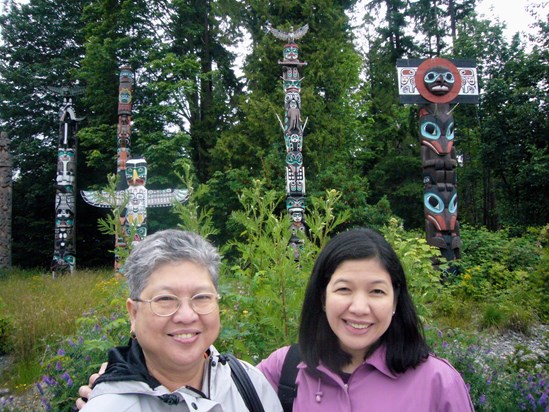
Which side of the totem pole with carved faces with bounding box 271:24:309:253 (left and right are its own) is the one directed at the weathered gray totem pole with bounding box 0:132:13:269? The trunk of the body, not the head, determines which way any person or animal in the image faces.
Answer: right

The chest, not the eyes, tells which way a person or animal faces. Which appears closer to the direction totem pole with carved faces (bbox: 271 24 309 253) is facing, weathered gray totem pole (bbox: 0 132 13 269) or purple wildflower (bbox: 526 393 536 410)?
the purple wildflower

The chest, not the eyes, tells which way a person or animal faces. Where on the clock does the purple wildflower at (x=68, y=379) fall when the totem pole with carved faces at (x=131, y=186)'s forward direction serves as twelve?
The purple wildflower is roughly at 12 o'clock from the totem pole with carved faces.

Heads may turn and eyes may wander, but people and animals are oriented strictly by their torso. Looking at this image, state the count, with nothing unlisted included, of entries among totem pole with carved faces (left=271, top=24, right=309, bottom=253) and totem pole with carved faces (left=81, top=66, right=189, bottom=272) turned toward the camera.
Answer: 2

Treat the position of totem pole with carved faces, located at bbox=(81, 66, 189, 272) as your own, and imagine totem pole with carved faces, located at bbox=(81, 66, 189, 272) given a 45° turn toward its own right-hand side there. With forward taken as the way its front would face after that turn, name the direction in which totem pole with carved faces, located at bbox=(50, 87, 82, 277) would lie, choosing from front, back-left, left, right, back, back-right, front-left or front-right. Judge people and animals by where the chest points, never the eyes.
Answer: right

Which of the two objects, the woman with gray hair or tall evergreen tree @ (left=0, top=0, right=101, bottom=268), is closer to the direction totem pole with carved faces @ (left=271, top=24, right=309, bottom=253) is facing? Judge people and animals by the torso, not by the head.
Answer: the woman with gray hair

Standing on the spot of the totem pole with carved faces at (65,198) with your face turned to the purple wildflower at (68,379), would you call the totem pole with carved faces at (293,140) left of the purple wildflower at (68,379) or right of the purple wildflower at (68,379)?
left

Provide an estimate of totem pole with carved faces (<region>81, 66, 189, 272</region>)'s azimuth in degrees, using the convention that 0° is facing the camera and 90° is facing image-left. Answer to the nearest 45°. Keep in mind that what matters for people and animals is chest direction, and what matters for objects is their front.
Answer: approximately 0°

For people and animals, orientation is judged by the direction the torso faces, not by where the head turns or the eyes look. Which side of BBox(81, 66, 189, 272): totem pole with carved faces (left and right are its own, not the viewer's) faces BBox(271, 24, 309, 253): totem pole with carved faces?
left

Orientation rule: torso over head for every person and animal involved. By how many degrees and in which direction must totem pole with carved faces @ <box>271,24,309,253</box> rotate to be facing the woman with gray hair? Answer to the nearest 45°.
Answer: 0° — it already faces them

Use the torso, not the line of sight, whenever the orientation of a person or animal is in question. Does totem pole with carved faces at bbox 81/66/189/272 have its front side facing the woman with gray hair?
yes

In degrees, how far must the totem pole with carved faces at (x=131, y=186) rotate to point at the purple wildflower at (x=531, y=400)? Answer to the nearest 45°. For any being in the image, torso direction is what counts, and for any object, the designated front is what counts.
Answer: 0° — it already faces it

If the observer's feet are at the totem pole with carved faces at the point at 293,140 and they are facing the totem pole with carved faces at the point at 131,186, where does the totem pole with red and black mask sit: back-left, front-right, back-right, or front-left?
back-left

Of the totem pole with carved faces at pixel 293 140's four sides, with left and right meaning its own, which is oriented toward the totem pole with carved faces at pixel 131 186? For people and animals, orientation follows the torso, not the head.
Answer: right
